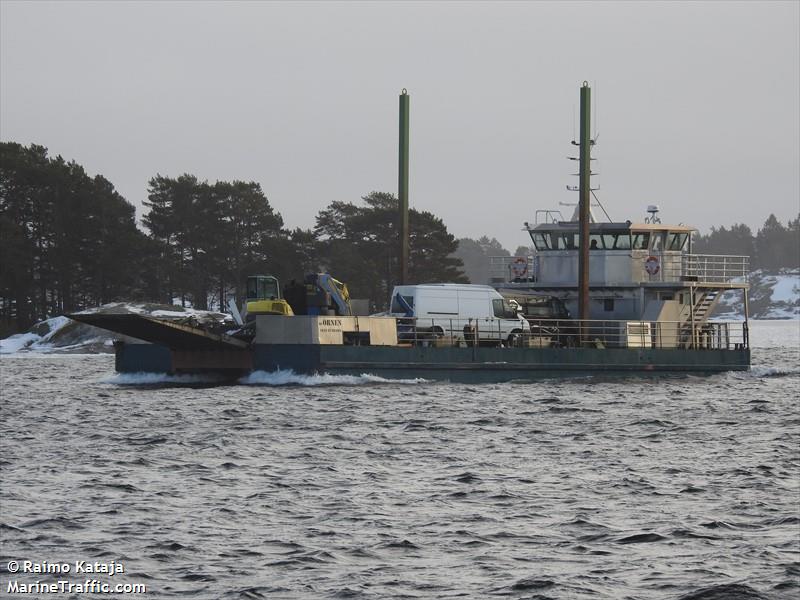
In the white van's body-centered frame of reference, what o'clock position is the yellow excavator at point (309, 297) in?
The yellow excavator is roughly at 6 o'clock from the white van.

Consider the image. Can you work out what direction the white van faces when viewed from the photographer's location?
facing to the right of the viewer
